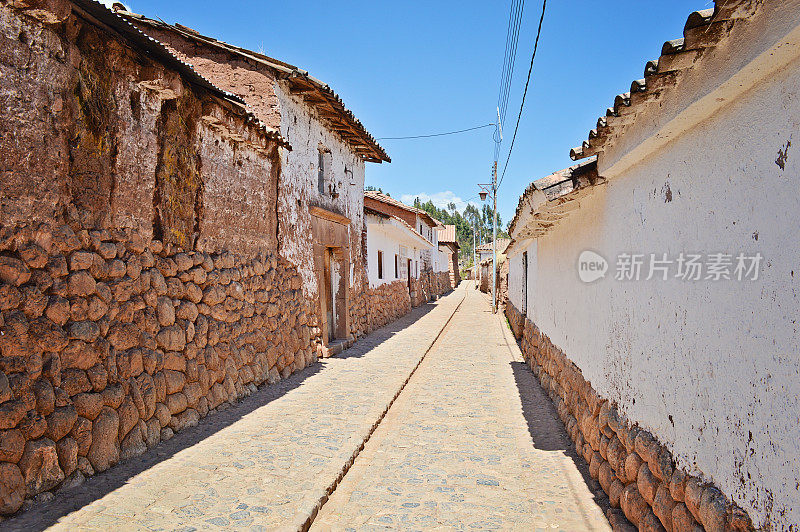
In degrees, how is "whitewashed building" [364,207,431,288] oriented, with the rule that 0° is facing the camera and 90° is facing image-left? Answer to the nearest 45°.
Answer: approximately 315°

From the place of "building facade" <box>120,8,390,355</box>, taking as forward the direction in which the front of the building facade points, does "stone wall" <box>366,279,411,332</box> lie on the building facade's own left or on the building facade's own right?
on the building facade's own left

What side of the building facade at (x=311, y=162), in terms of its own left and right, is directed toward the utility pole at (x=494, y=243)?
left

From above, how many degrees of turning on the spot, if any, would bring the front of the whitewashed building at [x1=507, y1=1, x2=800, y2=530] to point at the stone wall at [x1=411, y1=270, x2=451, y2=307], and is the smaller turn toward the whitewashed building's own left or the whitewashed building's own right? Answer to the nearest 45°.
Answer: approximately 90° to the whitewashed building's own right

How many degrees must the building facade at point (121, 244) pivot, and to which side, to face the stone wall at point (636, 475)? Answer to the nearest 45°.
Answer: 0° — it already faces it

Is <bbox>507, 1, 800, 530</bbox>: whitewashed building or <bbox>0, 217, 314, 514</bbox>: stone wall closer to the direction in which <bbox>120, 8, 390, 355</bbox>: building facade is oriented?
the whitewashed building
